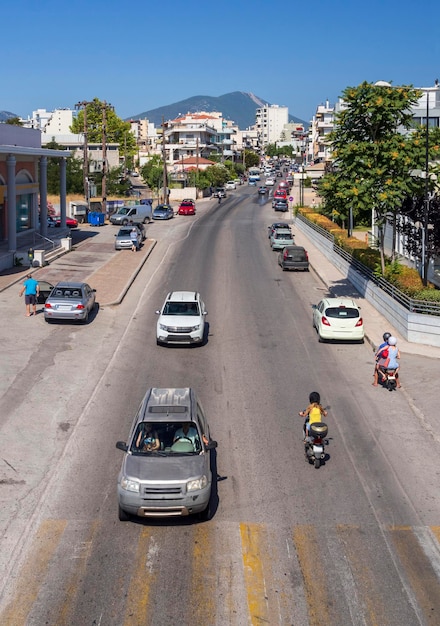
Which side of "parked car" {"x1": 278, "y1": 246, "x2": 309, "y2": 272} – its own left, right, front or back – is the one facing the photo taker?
back

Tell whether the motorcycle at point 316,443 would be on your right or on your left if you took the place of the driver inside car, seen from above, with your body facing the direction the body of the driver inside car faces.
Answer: on your left

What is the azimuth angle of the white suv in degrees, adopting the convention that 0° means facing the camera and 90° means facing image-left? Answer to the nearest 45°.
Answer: approximately 0°

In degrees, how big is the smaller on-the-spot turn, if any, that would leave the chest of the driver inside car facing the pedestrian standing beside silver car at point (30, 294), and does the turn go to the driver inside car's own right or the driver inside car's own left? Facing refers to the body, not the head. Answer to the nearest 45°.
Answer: approximately 180°

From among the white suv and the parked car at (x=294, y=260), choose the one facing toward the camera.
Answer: the white suv

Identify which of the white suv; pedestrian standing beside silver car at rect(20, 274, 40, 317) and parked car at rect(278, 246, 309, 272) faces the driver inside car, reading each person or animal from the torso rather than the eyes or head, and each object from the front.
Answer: the white suv

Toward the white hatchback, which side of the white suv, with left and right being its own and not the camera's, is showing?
left

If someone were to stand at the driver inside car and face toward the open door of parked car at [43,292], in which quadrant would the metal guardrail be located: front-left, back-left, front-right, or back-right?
front-right

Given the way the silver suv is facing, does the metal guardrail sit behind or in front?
behind

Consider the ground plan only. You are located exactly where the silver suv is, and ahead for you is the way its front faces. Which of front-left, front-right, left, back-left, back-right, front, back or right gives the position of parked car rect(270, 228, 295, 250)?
back

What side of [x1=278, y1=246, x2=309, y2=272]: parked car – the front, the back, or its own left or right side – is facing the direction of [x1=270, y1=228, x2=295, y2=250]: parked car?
front
